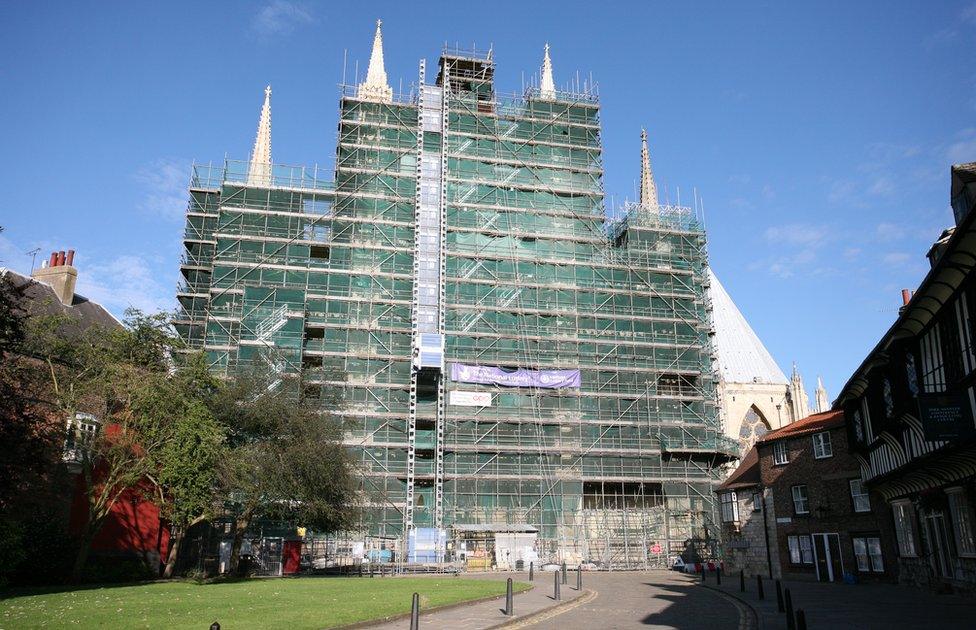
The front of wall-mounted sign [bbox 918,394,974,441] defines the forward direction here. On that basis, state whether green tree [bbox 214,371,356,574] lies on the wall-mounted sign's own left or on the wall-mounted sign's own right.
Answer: on the wall-mounted sign's own right

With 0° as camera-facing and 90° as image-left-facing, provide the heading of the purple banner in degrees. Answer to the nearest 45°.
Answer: approximately 0°

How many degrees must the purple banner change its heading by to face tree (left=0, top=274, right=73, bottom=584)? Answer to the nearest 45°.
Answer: approximately 45° to its right

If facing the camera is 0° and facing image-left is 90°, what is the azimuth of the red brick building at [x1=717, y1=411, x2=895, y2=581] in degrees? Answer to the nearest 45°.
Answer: approximately 45°

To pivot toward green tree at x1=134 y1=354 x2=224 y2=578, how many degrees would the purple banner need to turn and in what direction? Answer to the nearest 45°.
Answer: approximately 45° to its right

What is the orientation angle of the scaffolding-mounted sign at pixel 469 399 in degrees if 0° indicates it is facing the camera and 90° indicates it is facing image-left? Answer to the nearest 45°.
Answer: approximately 0°

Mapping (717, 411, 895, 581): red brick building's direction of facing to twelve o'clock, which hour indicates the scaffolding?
The scaffolding is roughly at 2 o'clock from the red brick building.

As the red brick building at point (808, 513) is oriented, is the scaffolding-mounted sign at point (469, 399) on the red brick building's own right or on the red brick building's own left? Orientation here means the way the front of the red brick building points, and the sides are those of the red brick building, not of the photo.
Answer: on the red brick building's own right

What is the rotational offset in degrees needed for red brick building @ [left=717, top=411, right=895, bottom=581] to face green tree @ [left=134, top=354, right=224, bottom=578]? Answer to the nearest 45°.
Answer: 0° — it already faces it
